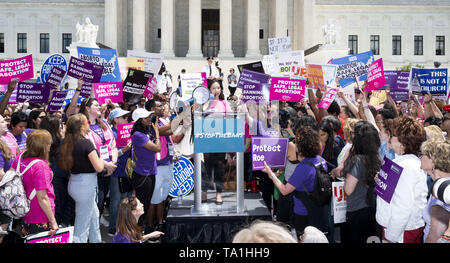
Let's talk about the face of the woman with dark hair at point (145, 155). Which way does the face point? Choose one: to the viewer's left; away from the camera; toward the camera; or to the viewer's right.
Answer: to the viewer's right

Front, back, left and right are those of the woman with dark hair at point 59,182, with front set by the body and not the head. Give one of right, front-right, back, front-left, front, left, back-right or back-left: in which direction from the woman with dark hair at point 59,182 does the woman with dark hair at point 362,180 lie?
right

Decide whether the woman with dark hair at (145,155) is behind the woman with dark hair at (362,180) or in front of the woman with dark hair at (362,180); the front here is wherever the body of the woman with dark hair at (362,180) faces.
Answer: in front

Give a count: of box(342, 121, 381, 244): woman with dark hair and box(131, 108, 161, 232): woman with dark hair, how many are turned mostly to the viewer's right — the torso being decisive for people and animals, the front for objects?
1

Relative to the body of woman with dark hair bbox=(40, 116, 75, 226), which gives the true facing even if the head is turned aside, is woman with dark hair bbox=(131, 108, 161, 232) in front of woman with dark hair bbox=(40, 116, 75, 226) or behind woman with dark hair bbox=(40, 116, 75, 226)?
in front

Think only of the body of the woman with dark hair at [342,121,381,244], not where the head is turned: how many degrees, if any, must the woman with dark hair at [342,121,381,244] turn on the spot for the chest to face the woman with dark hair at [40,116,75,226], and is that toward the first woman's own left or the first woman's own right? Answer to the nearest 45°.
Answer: approximately 45° to the first woman's own left

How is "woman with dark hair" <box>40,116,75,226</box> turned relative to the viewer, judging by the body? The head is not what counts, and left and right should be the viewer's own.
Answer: facing away from the viewer and to the right of the viewer

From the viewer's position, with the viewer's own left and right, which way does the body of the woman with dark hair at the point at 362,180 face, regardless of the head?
facing away from the viewer and to the left of the viewer

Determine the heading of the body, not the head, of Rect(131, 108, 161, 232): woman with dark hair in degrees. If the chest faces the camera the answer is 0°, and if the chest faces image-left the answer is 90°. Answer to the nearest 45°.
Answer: approximately 270°
